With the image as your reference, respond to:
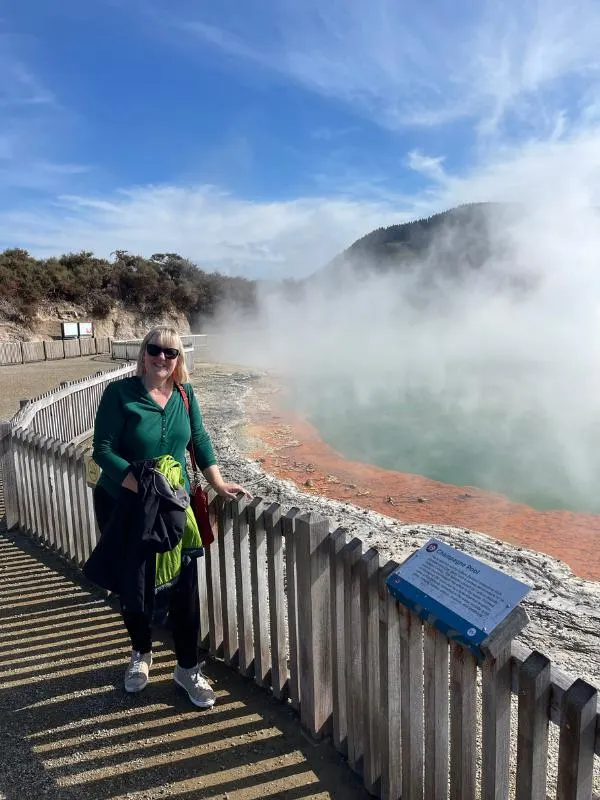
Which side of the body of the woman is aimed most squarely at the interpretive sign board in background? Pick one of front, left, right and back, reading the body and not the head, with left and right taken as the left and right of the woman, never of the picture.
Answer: back

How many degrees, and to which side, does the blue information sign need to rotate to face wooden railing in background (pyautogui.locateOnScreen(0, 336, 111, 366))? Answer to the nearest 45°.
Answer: approximately 90° to its right

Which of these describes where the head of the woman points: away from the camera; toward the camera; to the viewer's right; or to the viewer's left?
toward the camera

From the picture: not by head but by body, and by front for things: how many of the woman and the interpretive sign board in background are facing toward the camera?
2

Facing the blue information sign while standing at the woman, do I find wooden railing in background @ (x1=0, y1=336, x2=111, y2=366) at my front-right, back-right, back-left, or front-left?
back-left

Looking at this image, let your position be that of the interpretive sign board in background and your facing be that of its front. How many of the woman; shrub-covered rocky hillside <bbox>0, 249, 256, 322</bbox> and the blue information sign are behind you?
1

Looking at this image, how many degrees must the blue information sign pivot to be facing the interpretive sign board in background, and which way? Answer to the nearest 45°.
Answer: approximately 90° to its right

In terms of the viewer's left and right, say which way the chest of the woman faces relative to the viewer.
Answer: facing the viewer

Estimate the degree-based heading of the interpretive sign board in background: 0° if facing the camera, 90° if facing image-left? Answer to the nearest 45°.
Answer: approximately 0°

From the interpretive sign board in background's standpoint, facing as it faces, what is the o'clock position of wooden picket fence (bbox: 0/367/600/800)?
The wooden picket fence is roughly at 12 o'clock from the interpretive sign board in background.

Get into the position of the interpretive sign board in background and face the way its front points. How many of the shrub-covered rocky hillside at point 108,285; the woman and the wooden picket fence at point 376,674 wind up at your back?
1

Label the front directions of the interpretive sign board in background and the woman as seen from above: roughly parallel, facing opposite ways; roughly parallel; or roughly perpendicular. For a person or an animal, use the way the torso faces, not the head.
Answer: roughly parallel

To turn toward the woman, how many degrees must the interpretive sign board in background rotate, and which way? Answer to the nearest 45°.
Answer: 0° — it already faces them

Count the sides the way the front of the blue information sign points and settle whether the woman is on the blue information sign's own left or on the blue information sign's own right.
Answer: on the blue information sign's own right

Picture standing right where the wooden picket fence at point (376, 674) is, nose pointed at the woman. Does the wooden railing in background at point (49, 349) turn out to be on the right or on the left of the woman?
right
